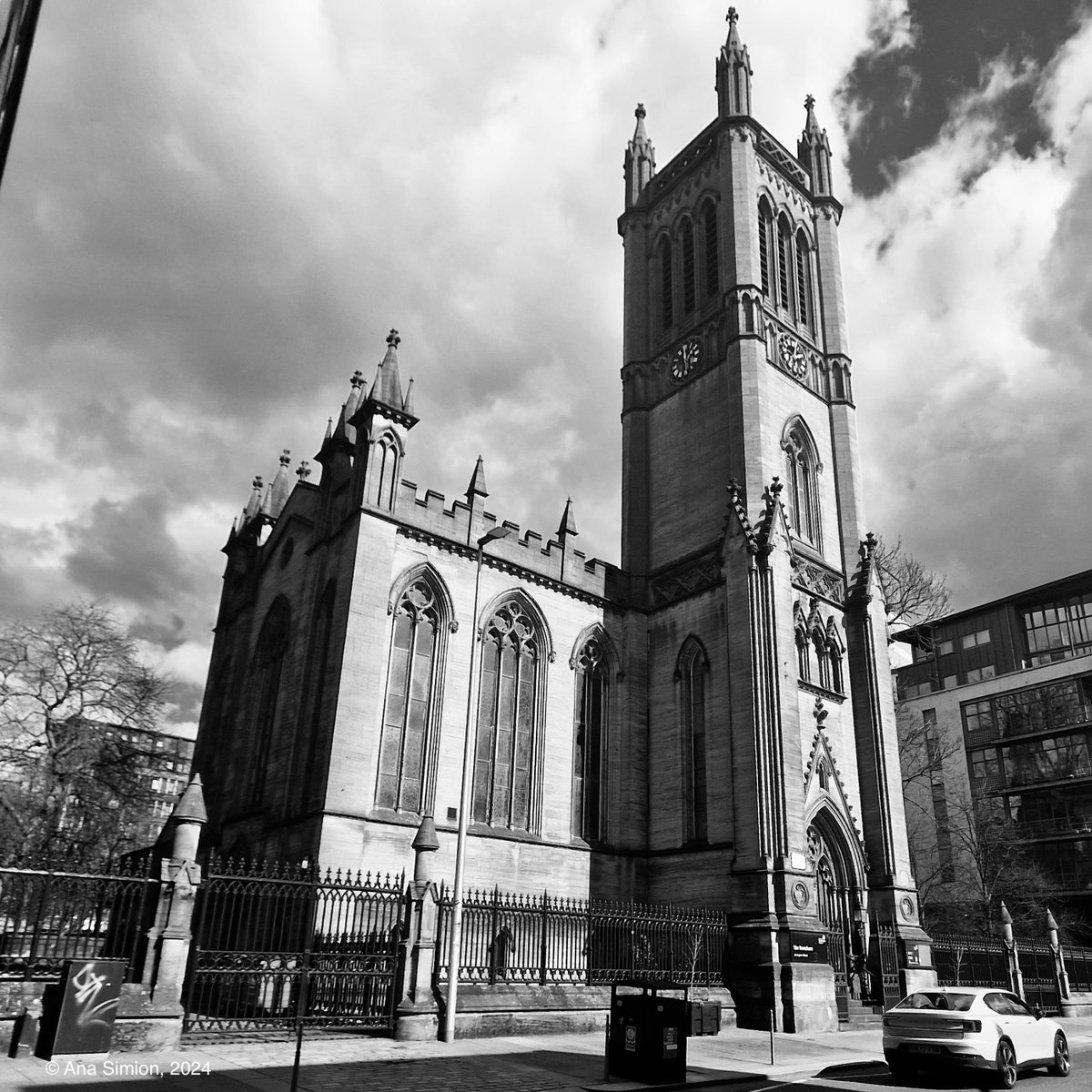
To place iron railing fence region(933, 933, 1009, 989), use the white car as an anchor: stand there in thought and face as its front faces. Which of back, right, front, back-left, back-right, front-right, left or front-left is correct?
front-left

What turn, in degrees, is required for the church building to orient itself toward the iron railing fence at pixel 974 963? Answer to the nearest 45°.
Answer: approximately 90° to its left

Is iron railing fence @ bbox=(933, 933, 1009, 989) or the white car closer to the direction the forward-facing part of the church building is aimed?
the white car

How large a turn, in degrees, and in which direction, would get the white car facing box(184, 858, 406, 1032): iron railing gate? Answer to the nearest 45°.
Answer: approximately 135° to its left

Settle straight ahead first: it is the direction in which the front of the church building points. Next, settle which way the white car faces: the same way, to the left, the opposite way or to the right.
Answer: to the left

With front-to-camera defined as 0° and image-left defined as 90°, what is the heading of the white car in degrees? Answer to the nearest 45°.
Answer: approximately 225°

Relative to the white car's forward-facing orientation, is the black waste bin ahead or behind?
behind

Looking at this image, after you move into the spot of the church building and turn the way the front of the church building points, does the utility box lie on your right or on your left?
on your right

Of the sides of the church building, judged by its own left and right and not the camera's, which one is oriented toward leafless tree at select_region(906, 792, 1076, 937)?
left

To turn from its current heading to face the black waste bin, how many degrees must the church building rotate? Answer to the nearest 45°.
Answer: approximately 45° to its right

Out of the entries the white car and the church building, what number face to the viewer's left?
0

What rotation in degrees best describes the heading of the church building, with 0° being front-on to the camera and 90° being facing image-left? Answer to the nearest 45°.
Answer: approximately 315°

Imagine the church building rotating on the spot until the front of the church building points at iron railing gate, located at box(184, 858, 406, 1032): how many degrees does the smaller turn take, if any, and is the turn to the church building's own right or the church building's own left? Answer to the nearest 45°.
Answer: approximately 90° to the church building's own right

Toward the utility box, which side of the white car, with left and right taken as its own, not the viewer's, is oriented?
back
